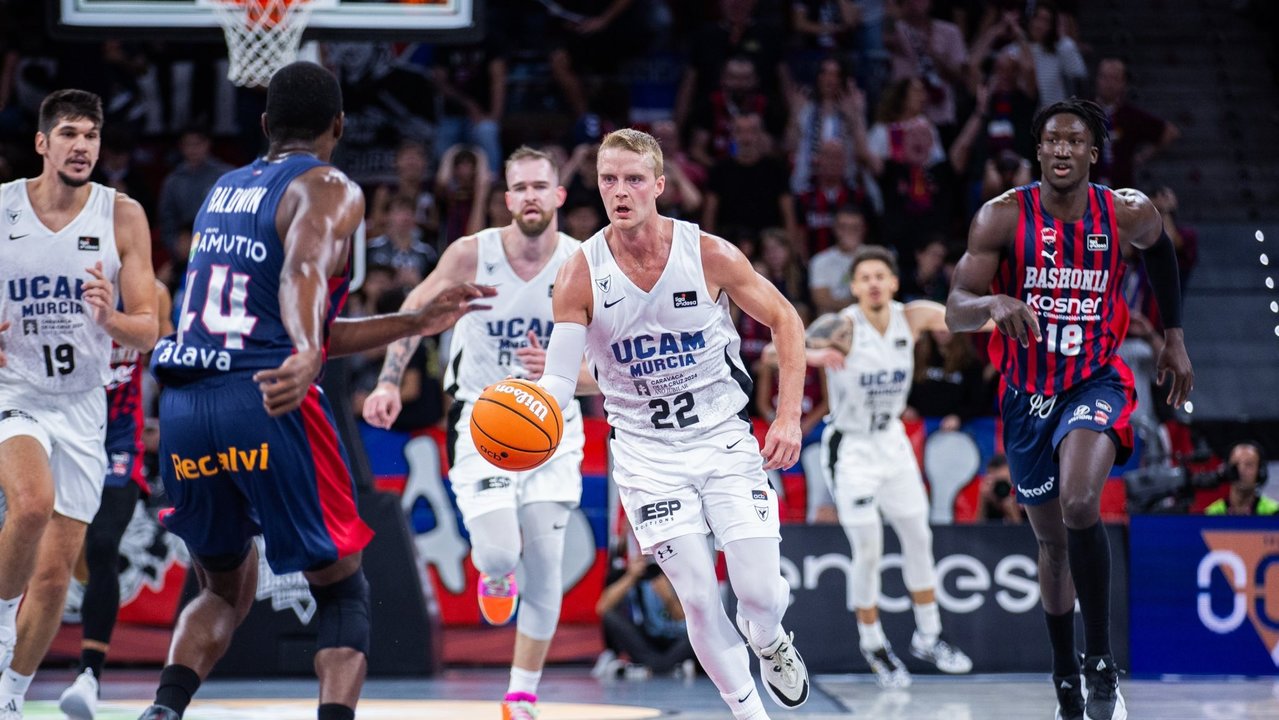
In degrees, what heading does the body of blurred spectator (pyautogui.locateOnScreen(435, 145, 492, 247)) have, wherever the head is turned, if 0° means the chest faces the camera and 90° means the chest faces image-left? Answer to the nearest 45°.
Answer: approximately 0°

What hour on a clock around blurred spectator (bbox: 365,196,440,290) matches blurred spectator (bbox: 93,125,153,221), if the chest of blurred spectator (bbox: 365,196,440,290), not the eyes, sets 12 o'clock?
blurred spectator (bbox: 93,125,153,221) is roughly at 4 o'clock from blurred spectator (bbox: 365,196,440,290).

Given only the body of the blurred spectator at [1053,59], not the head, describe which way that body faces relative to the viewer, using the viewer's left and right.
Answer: facing the viewer and to the left of the viewer

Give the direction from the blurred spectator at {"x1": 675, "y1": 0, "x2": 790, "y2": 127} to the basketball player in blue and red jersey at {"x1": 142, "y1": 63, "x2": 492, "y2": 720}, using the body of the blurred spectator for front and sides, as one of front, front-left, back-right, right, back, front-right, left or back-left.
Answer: front

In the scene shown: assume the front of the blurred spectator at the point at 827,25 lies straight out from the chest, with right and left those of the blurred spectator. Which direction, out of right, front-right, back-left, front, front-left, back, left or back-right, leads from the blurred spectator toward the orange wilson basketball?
front

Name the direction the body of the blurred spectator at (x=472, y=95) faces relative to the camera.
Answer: toward the camera

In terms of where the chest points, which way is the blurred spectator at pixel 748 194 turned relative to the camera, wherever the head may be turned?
toward the camera

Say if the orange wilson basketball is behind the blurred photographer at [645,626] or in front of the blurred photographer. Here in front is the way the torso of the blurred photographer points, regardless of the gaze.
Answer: in front

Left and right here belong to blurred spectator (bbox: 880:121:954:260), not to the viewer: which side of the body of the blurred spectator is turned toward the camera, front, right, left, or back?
front

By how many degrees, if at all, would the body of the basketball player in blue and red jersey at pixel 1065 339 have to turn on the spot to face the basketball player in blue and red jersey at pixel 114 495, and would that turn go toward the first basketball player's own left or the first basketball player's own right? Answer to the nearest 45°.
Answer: approximately 90° to the first basketball player's own right

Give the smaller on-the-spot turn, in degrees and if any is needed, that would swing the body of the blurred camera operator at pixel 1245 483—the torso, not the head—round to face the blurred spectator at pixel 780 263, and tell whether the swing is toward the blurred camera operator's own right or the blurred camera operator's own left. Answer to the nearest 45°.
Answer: approximately 90° to the blurred camera operator's own right

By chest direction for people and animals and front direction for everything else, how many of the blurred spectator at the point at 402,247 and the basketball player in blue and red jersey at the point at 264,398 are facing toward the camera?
1

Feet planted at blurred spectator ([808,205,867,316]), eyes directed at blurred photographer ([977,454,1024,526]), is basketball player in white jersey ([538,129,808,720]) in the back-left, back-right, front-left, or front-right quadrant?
front-right

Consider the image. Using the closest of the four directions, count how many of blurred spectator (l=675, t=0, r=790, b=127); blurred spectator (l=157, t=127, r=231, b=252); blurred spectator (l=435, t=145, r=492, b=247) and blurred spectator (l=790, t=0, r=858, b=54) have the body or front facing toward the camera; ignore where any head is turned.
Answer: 4
